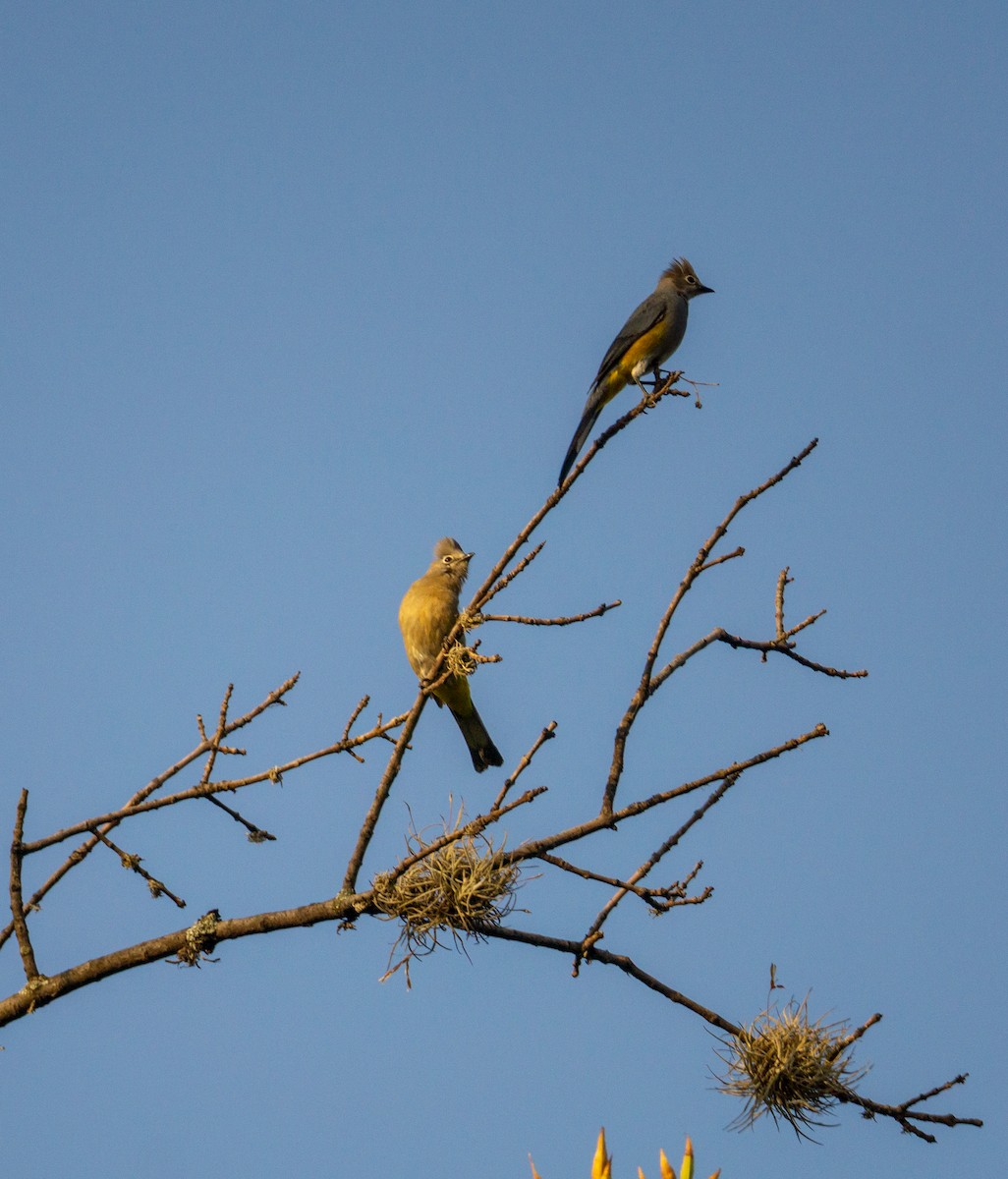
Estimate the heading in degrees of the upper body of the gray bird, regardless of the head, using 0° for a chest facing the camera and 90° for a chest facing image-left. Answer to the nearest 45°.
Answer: approximately 270°
